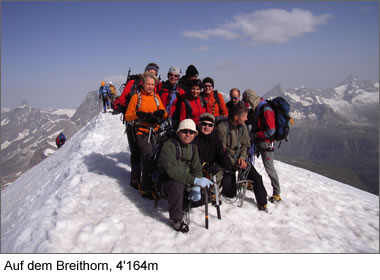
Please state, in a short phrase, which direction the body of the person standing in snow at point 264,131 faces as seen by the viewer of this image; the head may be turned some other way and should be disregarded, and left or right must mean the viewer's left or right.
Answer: facing to the left of the viewer

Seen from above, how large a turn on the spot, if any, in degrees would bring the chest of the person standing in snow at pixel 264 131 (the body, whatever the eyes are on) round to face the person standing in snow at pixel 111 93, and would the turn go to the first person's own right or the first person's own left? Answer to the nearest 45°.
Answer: approximately 45° to the first person's own right

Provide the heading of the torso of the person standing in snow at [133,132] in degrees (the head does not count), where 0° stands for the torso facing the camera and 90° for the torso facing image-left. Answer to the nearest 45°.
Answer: approximately 315°

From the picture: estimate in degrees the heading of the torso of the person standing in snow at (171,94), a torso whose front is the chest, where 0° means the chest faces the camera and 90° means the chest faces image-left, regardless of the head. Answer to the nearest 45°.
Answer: approximately 0°

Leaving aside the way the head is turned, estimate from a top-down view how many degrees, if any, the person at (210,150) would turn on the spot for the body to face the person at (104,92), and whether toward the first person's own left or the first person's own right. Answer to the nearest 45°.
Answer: approximately 135° to the first person's own right

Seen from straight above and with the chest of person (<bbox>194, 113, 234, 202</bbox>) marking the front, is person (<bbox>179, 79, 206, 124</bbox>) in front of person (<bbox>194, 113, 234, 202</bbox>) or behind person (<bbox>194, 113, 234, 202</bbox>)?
behind

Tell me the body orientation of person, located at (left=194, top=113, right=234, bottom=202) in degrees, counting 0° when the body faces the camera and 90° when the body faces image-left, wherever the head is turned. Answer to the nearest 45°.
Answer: approximately 0°
